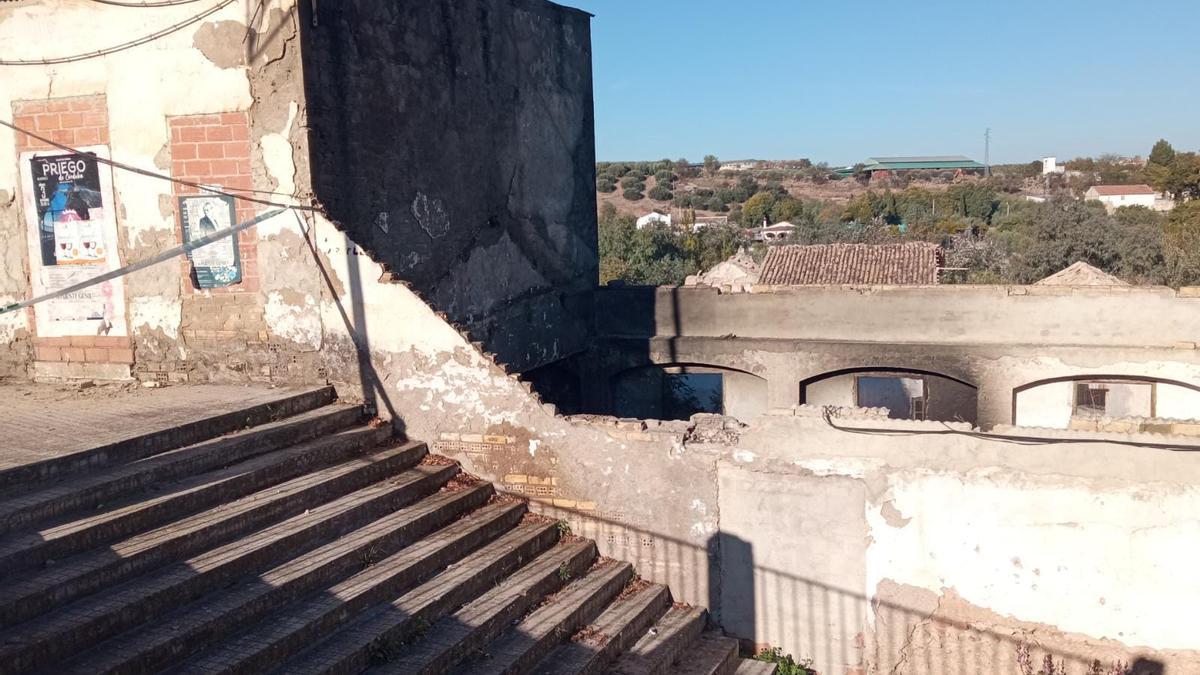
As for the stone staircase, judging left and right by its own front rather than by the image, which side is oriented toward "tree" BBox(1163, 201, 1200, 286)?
left

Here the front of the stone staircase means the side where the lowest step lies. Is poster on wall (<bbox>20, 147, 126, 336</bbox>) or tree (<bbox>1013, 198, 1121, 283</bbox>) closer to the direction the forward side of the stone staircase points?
the tree

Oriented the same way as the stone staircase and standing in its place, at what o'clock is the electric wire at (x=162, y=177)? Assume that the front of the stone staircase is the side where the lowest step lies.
The electric wire is roughly at 7 o'clock from the stone staircase.

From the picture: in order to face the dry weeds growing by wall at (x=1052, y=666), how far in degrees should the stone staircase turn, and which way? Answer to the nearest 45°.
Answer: approximately 45° to its left

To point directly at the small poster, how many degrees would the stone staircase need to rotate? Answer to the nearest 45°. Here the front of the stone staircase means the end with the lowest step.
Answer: approximately 135° to its left

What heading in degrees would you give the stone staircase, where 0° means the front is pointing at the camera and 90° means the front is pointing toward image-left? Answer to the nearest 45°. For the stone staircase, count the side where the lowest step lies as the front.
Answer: approximately 315°

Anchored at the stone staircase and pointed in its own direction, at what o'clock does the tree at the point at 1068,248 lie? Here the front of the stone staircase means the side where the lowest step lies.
The tree is roughly at 9 o'clock from the stone staircase.

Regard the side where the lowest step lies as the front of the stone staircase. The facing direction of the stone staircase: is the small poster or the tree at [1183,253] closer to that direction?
the tree

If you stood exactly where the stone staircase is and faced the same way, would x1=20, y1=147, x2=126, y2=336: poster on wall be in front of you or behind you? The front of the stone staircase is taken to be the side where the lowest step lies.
behind

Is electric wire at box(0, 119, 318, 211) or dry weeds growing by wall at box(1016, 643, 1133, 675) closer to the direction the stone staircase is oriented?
the dry weeds growing by wall
